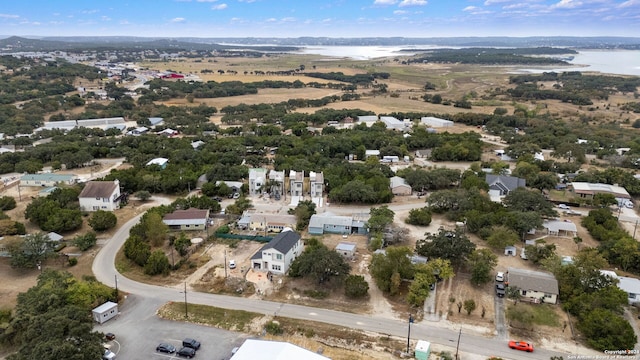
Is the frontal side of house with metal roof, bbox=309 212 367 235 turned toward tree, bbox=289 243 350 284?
yes

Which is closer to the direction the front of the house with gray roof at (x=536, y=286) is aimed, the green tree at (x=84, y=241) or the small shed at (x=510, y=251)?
the green tree

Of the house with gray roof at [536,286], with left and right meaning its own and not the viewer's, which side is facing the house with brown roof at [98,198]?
right

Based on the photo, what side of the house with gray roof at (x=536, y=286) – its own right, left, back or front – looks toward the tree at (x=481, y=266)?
right

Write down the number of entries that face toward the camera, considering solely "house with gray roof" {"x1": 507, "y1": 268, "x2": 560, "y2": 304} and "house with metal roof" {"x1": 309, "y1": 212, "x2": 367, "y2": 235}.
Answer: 2

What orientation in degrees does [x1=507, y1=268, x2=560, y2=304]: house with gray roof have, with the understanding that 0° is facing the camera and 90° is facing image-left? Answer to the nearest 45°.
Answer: approximately 0°

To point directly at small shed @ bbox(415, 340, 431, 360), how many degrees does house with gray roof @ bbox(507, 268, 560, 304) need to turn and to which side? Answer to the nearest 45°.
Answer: approximately 45° to its right

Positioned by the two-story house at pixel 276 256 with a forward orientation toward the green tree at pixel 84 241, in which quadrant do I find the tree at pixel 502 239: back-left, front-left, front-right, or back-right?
back-right

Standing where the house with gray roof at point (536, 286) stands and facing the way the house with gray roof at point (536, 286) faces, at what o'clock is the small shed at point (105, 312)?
The small shed is roughly at 2 o'clock from the house with gray roof.

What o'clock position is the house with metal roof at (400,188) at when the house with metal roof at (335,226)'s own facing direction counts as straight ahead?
the house with metal roof at (400,188) is roughly at 7 o'clock from the house with metal roof at (335,226).

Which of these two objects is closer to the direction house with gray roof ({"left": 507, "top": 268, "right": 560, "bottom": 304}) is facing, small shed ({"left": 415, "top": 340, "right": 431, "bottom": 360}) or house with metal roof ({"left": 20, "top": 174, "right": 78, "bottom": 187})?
the small shed
